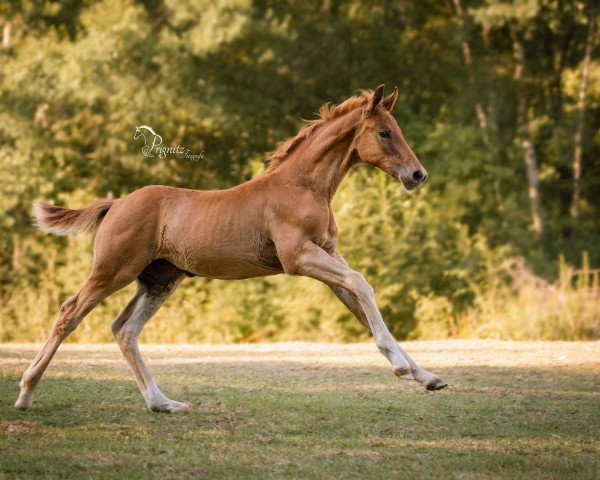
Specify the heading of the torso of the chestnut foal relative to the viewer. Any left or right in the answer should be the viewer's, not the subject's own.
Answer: facing to the right of the viewer

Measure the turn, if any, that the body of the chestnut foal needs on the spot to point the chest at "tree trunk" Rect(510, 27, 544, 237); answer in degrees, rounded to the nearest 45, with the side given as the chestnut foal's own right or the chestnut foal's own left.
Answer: approximately 45° to the chestnut foal's own left

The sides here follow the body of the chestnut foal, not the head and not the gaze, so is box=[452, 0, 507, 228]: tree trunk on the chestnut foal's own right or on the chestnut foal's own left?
on the chestnut foal's own left

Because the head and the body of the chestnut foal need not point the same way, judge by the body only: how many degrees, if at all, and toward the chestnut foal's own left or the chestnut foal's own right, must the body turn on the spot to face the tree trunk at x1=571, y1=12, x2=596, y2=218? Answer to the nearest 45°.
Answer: approximately 45° to the chestnut foal's own left
